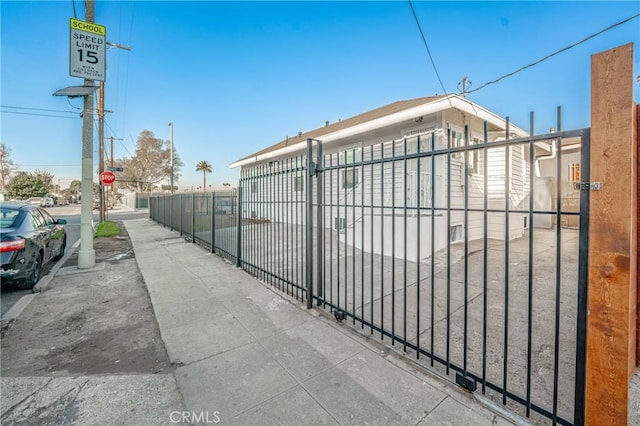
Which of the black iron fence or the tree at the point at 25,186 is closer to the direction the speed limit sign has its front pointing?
the black iron fence

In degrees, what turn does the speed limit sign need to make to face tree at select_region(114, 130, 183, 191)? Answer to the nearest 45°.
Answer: approximately 180°

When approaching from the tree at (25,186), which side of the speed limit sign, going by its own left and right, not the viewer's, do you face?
back

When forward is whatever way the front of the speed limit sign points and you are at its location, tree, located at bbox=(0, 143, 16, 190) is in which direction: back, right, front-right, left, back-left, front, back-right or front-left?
back

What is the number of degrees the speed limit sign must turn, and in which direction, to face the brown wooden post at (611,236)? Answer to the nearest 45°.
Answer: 0° — it already faces it

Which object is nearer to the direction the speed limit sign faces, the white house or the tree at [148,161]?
the white house

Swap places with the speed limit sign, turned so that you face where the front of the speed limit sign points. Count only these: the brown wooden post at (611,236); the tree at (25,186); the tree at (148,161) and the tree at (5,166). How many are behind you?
3

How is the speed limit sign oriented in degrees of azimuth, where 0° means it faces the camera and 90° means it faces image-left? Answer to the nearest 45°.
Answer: approximately 0°
